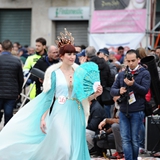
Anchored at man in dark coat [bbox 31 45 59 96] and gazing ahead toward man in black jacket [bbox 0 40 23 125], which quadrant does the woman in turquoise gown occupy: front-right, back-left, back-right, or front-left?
back-left

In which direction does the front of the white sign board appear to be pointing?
toward the camera

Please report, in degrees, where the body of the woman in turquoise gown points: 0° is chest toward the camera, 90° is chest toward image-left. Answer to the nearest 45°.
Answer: approximately 315°

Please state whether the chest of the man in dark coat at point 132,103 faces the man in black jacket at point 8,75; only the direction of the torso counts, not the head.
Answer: no

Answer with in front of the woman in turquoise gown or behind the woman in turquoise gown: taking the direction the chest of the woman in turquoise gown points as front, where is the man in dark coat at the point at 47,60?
behind

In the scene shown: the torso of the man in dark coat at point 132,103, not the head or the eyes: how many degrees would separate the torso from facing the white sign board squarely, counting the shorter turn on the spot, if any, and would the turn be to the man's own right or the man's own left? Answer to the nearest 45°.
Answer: approximately 180°

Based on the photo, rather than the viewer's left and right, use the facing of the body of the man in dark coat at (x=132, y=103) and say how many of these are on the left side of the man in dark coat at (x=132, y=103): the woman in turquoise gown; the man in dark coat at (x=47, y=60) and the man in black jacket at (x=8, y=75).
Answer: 0

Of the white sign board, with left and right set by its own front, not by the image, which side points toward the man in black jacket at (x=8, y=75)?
front

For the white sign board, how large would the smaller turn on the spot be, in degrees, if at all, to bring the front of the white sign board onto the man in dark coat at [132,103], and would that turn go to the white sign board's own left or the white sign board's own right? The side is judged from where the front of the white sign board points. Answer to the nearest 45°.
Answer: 0° — it already faces them
